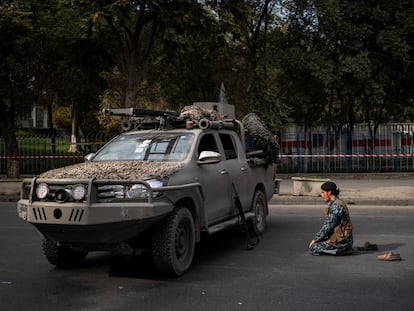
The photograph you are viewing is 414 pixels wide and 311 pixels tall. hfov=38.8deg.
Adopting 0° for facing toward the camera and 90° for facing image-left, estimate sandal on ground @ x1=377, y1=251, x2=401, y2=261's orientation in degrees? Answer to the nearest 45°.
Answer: approximately 90°

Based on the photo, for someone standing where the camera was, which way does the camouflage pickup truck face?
facing the viewer and to the left of the viewer

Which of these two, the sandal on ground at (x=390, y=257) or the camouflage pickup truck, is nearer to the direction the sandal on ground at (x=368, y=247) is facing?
the camouflage pickup truck

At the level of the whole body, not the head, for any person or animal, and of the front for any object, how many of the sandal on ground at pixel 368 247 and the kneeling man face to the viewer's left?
2

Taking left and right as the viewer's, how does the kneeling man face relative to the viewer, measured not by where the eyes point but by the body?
facing to the left of the viewer

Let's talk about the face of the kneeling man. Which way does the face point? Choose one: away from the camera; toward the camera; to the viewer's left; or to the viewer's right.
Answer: to the viewer's left

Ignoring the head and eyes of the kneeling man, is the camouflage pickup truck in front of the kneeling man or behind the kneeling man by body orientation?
in front

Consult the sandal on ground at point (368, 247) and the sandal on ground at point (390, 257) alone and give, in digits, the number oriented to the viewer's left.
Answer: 2

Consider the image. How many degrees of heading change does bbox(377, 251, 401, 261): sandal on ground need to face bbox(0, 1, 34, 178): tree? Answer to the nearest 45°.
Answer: approximately 45° to its right

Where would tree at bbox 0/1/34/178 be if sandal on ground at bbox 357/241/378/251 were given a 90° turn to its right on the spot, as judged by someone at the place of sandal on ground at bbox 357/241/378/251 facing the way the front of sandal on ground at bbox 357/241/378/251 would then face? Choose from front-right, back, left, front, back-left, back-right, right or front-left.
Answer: front-left

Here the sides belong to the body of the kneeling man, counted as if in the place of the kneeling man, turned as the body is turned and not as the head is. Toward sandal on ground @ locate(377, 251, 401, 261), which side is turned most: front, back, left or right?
back

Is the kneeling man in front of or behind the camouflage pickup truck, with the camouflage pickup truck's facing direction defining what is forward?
behind

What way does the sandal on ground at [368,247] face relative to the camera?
to the viewer's left

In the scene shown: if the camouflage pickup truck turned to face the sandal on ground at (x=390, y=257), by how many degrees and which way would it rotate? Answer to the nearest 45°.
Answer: approximately 135° to its left
